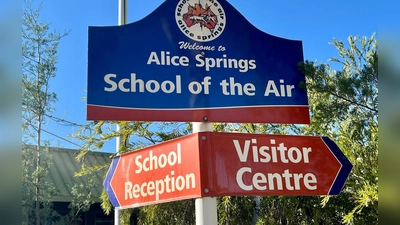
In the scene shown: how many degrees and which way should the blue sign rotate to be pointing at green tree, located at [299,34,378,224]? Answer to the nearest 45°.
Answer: approximately 90° to its left

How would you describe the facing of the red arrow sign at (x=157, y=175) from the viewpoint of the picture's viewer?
facing the viewer and to the left of the viewer

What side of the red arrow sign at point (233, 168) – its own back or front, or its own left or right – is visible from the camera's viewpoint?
front

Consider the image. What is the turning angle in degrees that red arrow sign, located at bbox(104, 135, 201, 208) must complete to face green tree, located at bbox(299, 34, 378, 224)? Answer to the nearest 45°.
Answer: approximately 135° to its left

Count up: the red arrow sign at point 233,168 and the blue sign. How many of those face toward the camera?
2
